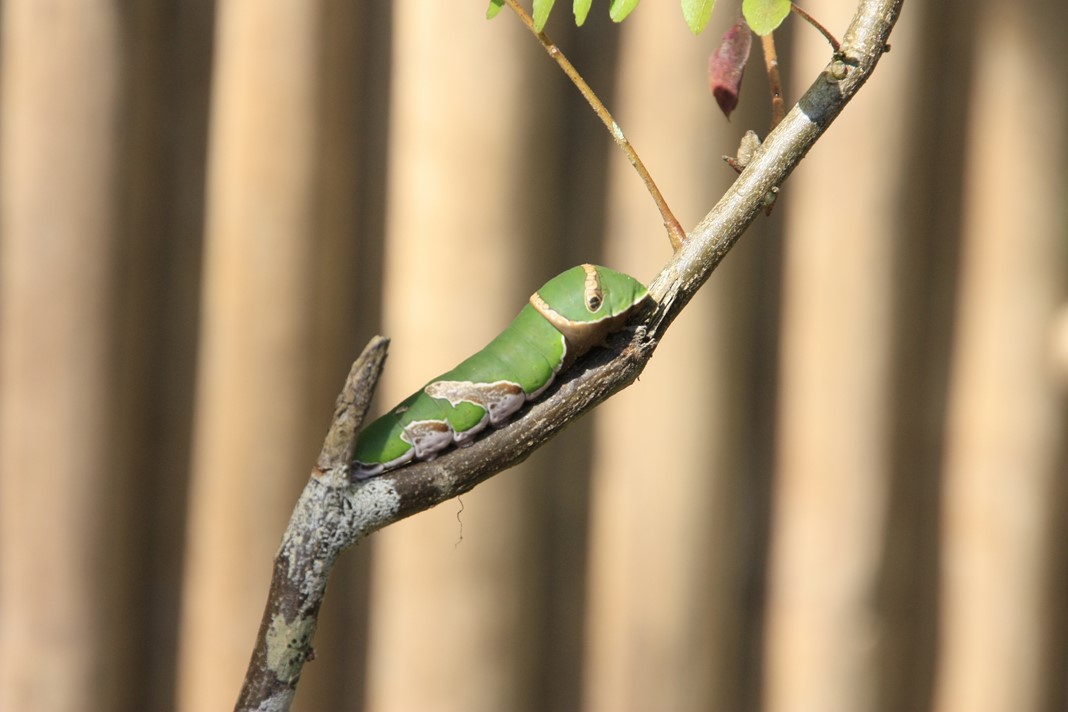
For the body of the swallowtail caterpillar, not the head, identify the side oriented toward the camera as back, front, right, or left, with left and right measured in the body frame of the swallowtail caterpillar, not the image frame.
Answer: right
